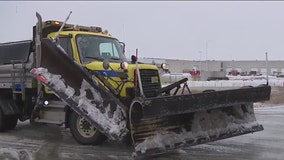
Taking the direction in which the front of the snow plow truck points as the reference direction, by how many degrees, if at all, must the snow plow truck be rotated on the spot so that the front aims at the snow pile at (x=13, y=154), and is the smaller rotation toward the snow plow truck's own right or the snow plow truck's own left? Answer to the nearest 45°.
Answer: approximately 135° to the snow plow truck's own right

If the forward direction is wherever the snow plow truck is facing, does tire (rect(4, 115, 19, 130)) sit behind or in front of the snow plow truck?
behind

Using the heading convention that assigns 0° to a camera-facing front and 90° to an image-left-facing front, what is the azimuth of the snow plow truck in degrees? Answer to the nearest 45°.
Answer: approximately 315°
